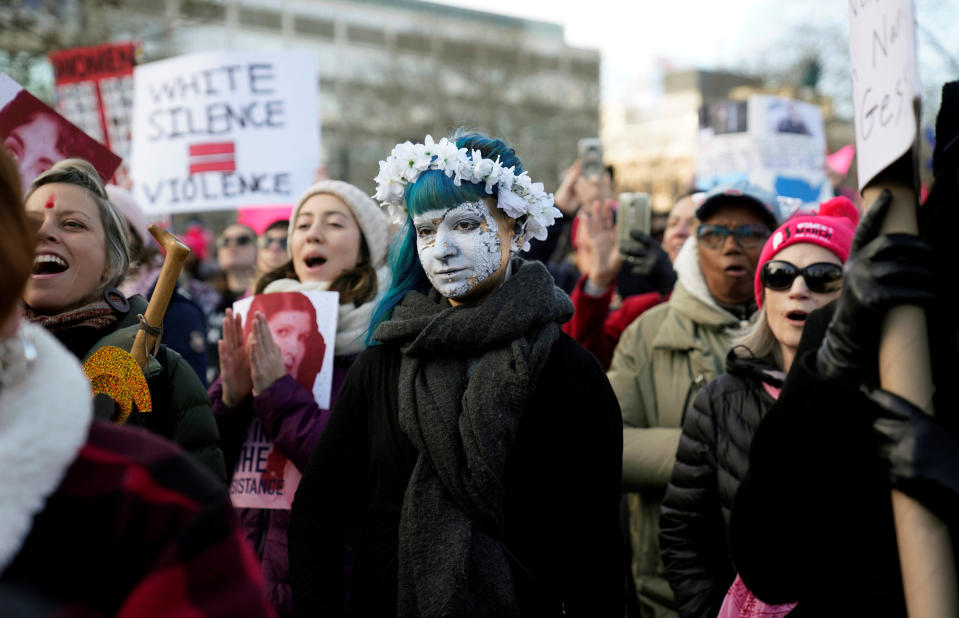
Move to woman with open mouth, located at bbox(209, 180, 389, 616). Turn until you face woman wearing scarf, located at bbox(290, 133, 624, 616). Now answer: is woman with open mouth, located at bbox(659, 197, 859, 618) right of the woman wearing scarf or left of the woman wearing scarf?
left

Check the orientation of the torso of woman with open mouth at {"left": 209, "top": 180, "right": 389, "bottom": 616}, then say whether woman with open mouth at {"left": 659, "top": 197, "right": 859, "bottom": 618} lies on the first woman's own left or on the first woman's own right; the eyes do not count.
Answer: on the first woman's own left

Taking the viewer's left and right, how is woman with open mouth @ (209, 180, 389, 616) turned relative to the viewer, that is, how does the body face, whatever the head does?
facing the viewer and to the left of the viewer

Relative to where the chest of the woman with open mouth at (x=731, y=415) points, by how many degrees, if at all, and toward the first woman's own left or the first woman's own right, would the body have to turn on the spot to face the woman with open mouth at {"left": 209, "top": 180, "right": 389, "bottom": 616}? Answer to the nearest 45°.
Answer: approximately 135° to the first woman's own right

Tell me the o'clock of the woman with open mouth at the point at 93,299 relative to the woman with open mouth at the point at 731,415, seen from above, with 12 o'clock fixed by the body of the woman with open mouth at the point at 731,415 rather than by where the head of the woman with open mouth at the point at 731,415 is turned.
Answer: the woman with open mouth at the point at 93,299 is roughly at 4 o'clock from the woman with open mouth at the point at 731,415.

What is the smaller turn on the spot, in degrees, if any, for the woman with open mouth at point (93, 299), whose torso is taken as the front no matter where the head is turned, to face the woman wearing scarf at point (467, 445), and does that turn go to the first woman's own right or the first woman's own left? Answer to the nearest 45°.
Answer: approximately 90° to the first woman's own left

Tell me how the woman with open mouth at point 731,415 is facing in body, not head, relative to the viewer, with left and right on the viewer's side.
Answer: facing the viewer and to the right of the viewer

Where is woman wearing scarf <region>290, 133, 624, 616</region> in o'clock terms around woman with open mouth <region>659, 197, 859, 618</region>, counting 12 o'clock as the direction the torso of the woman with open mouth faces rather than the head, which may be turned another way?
The woman wearing scarf is roughly at 3 o'clock from the woman with open mouth.
